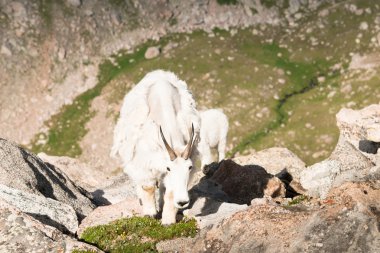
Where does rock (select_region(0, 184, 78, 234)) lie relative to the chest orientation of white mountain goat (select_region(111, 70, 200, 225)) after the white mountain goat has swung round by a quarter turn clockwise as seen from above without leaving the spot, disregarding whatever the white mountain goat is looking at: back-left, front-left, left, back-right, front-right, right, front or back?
front

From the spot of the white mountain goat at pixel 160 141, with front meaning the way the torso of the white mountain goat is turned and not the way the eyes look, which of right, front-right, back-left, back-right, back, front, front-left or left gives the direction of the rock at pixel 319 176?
back-left

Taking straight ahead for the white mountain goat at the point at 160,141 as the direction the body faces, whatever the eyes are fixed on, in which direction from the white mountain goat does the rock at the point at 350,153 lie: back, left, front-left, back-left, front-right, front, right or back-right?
back-left

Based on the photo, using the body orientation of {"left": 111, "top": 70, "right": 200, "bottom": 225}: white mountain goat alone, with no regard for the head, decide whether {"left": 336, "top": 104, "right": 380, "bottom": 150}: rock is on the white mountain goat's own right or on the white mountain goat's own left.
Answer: on the white mountain goat's own left

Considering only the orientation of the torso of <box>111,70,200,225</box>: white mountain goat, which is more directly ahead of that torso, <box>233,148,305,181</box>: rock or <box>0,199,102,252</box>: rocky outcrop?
the rocky outcrop

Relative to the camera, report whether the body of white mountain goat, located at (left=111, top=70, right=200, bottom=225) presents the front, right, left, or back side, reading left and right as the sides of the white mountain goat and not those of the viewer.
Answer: front
